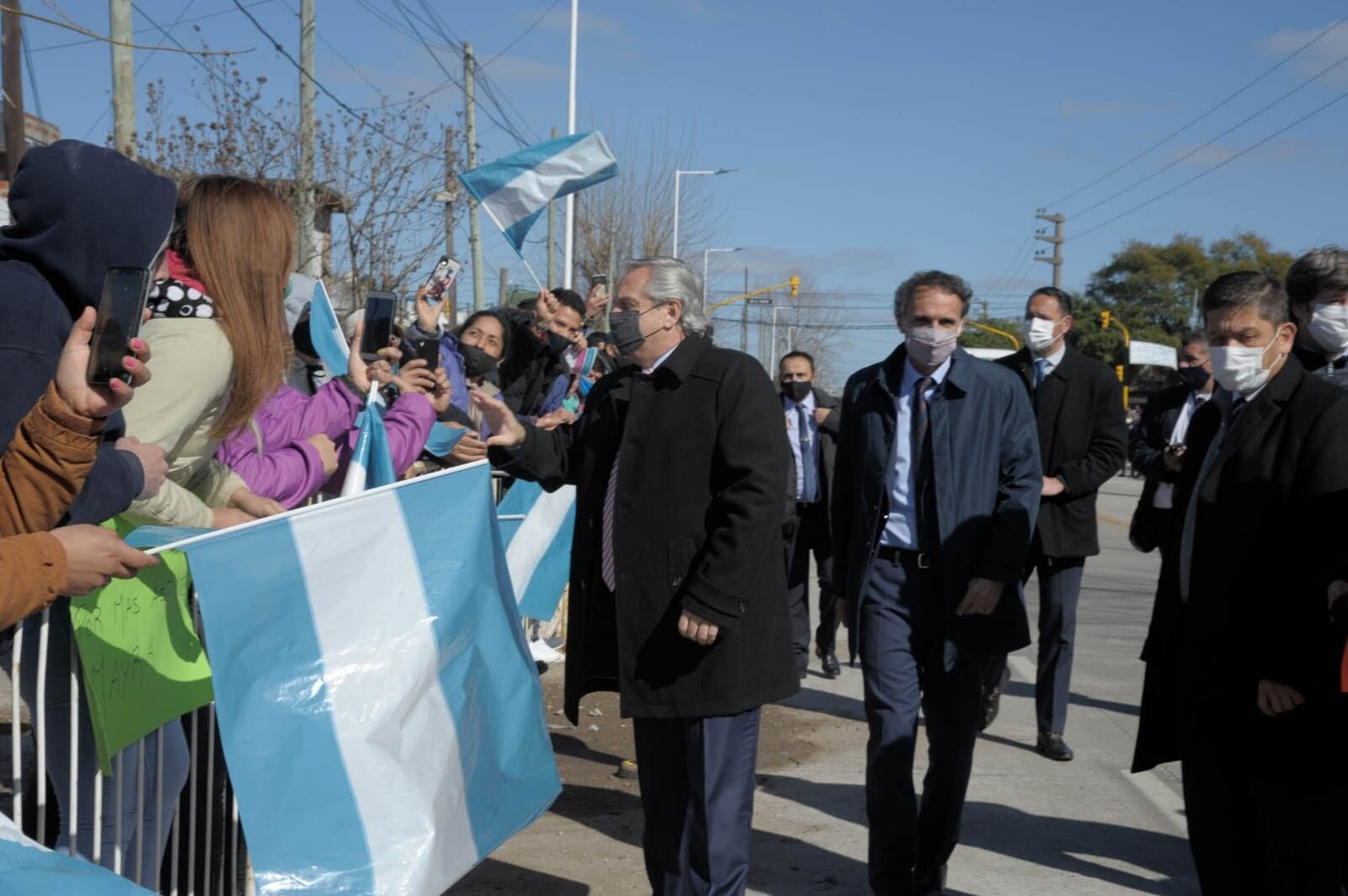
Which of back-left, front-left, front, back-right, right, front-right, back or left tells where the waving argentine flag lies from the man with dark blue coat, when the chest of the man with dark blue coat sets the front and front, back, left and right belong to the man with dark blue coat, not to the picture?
back-right

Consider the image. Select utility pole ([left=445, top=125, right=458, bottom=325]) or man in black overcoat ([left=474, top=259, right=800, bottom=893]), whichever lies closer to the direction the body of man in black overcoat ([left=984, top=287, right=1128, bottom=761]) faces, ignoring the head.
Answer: the man in black overcoat

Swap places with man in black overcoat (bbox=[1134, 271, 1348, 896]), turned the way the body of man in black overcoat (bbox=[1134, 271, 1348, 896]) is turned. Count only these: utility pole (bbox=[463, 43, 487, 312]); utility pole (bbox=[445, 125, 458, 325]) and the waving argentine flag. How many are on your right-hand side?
3

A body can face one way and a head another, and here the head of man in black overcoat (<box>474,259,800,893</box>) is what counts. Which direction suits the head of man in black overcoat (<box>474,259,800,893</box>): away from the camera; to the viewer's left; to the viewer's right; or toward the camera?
to the viewer's left

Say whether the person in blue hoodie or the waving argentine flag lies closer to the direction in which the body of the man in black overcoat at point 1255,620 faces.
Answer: the person in blue hoodie

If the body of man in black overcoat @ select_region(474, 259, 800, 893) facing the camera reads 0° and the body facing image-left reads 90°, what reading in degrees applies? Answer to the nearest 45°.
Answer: approximately 45°

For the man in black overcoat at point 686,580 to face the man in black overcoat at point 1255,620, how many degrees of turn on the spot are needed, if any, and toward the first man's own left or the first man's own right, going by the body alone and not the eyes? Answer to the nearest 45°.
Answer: approximately 135° to the first man's own left

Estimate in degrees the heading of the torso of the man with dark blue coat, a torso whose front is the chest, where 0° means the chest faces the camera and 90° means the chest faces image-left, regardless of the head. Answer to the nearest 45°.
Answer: approximately 0°
